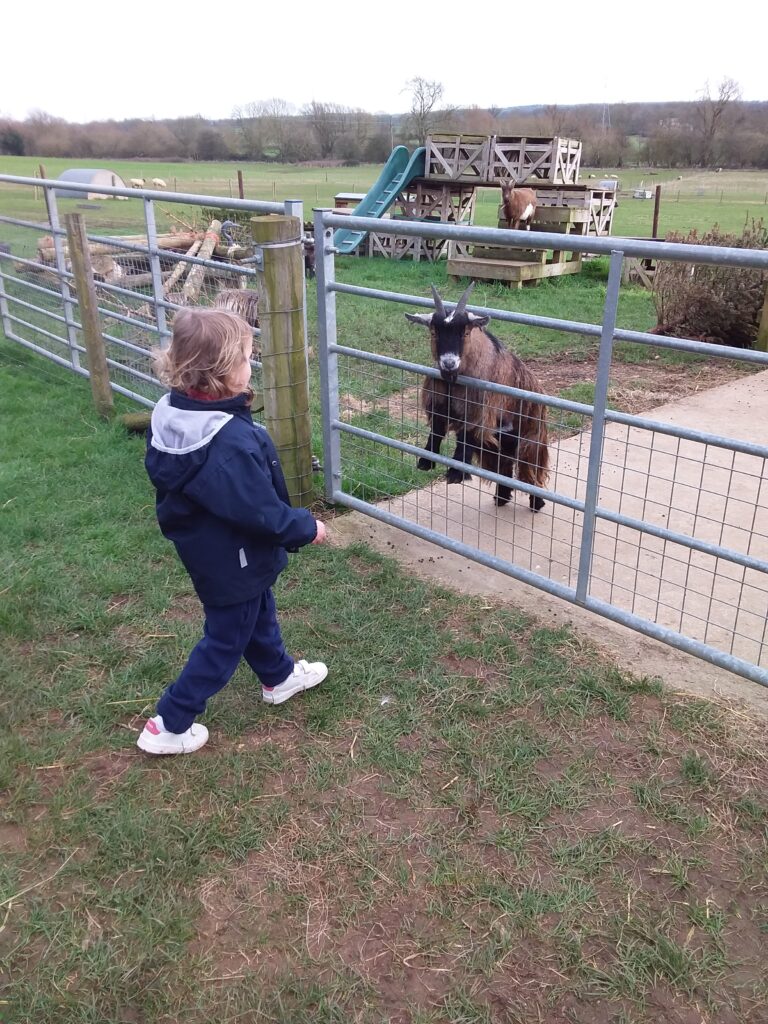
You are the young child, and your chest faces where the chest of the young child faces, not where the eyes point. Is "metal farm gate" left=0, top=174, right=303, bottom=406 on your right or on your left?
on your left

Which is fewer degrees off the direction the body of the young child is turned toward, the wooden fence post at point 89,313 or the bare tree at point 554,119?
the bare tree

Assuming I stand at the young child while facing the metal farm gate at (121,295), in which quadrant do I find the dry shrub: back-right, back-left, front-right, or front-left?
front-right

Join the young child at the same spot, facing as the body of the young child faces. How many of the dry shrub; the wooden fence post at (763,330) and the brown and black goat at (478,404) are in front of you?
3

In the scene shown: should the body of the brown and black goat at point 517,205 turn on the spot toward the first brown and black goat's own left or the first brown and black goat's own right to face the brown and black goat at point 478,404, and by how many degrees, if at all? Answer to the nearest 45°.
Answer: approximately 45° to the first brown and black goat's own left

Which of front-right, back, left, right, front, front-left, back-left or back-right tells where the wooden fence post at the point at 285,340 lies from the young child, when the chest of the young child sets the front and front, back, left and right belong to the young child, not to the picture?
front-left

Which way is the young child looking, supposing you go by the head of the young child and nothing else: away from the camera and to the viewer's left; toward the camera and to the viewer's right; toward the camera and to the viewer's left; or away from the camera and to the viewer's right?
away from the camera and to the viewer's right

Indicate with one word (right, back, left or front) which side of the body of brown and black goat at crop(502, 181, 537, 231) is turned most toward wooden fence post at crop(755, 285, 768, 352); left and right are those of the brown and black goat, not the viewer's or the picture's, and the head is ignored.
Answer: left

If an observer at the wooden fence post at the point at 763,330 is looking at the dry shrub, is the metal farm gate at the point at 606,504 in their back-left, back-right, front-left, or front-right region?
back-left

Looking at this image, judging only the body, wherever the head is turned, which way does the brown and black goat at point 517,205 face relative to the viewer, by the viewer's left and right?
facing the viewer and to the left of the viewer

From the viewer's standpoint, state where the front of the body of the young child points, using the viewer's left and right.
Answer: facing away from the viewer and to the right of the viewer

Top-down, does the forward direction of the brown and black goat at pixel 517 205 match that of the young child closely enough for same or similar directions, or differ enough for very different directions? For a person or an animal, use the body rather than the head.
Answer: very different directions
